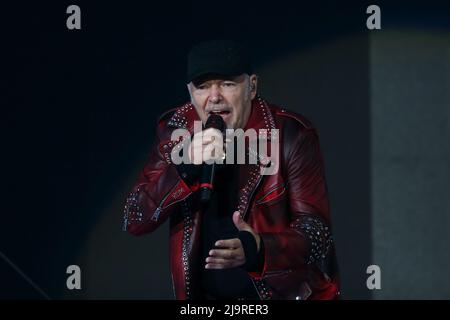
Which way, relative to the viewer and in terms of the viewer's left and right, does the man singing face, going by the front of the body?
facing the viewer and to the left of the viewer
